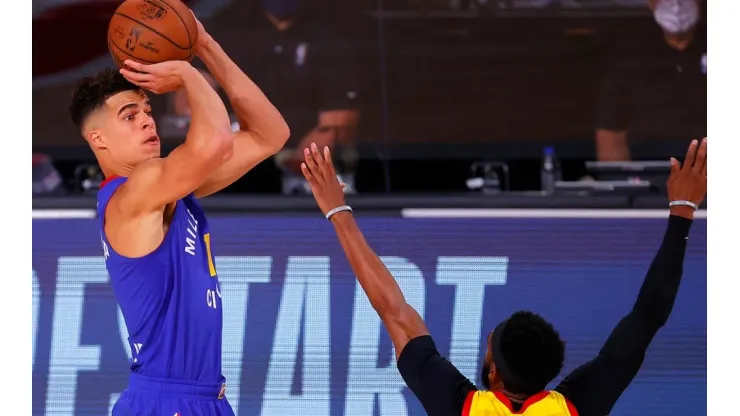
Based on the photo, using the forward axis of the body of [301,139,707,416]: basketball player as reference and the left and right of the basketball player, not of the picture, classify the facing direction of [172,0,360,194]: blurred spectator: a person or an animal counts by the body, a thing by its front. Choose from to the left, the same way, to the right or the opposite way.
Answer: the opposite way

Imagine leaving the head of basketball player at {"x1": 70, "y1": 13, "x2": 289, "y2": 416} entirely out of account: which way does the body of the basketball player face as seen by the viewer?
to the viewer's right

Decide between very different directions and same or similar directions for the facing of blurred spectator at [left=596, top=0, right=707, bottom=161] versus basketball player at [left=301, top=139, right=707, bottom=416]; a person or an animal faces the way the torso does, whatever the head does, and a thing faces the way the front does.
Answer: very different directions

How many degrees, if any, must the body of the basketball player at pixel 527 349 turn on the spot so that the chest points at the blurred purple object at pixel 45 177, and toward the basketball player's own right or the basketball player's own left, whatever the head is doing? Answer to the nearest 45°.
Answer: approximately 45° to the basketball player's own left

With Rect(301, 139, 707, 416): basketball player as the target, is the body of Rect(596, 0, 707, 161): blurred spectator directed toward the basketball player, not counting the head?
yes

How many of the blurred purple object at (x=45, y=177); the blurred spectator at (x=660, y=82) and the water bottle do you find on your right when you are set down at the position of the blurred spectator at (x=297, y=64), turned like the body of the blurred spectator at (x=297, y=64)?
1

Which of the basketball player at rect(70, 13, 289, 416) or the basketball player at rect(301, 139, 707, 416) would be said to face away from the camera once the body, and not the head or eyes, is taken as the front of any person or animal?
the basketball player at rect(301, 139, 707, 416)

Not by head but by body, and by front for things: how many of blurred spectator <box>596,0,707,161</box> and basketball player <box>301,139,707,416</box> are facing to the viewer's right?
0

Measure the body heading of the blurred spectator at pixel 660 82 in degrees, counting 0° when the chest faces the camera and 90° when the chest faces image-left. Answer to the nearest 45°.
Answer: approximately 0°

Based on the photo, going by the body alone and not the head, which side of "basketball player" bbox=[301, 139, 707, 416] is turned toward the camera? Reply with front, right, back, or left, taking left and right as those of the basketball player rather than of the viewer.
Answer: back
